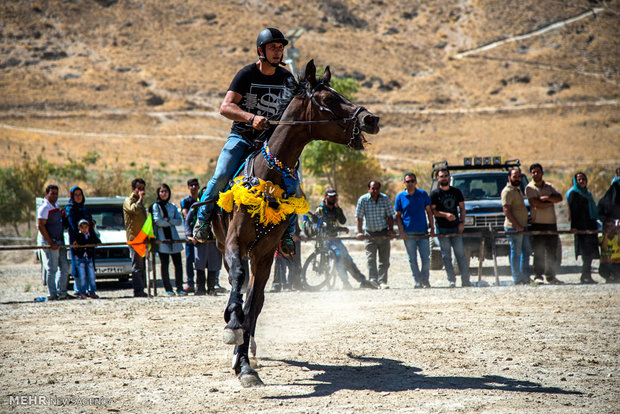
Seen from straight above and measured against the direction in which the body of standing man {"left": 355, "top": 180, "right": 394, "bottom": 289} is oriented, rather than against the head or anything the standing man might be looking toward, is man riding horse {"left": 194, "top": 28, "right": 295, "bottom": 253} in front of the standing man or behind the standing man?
in front

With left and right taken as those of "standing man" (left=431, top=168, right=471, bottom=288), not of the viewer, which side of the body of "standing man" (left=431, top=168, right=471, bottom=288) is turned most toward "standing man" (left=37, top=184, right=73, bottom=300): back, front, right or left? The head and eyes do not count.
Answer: right

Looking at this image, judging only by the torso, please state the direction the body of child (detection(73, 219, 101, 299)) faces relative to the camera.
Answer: toward the camera

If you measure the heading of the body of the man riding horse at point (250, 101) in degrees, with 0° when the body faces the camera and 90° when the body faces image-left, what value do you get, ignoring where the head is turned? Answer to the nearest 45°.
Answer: approximately 315°

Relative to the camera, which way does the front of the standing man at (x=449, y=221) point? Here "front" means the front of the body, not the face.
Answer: toward the camera

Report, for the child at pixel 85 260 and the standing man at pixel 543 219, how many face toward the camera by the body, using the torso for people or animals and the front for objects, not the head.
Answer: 2
